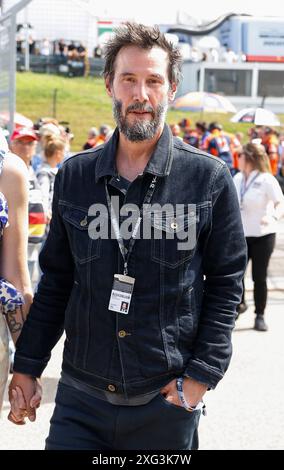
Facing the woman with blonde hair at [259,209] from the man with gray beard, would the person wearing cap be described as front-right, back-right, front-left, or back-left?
front-left

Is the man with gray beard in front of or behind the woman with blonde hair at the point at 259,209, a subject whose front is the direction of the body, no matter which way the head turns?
in front

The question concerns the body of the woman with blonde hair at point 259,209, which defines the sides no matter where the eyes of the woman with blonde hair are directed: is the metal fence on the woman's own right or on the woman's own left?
on the woman's own right

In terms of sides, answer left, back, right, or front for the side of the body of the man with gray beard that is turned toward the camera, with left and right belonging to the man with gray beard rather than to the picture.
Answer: front

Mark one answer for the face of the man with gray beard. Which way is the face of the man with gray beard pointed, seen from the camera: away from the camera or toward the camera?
toward the camera

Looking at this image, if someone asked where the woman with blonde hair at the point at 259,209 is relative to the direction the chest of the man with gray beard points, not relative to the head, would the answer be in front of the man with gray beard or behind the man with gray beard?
behind

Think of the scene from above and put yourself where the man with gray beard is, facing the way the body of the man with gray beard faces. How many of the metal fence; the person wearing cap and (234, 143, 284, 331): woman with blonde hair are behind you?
3

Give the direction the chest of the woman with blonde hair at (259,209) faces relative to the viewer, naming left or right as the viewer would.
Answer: facing the viewer and to the left of the viewer

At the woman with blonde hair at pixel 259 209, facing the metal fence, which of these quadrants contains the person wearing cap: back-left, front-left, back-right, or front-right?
front-left

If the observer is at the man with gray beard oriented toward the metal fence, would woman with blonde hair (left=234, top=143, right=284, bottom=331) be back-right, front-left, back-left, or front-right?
front-right

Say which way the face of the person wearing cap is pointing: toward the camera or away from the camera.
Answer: toward the camera

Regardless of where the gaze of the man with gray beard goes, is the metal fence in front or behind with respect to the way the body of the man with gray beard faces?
behind

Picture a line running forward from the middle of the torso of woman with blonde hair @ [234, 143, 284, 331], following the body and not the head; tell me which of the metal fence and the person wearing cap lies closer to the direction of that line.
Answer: the person wearing cap

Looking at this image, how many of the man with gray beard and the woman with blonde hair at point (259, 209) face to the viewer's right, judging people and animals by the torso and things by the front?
0
